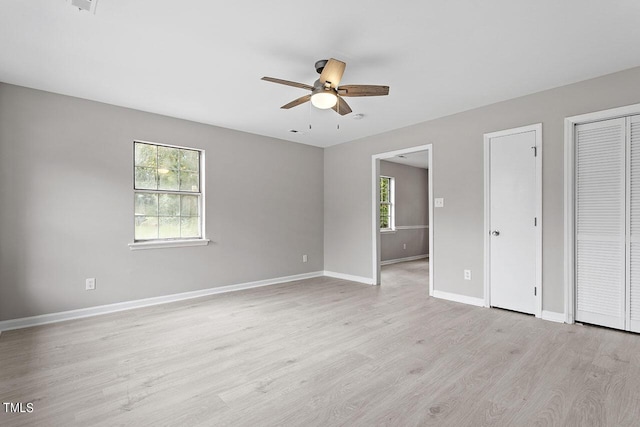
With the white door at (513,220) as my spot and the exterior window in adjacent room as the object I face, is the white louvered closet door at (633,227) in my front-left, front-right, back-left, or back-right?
back-right

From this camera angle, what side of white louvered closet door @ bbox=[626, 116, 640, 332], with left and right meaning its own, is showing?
front

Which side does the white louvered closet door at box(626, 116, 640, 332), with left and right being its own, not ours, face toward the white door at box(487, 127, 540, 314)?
right

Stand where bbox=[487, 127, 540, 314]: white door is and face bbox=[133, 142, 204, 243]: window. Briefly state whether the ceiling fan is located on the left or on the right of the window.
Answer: left

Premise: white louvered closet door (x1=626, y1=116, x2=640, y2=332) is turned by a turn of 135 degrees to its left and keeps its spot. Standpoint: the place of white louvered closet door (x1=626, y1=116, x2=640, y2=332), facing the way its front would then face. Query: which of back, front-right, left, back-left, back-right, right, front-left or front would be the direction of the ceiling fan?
back

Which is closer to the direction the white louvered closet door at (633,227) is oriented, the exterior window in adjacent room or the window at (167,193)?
the window

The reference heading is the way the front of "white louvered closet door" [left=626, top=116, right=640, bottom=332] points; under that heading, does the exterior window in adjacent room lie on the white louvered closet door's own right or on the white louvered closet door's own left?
on the white louvered closet door's own right

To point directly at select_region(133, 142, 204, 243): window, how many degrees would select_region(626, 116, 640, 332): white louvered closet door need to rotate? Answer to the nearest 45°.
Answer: approximately 45° to its right
